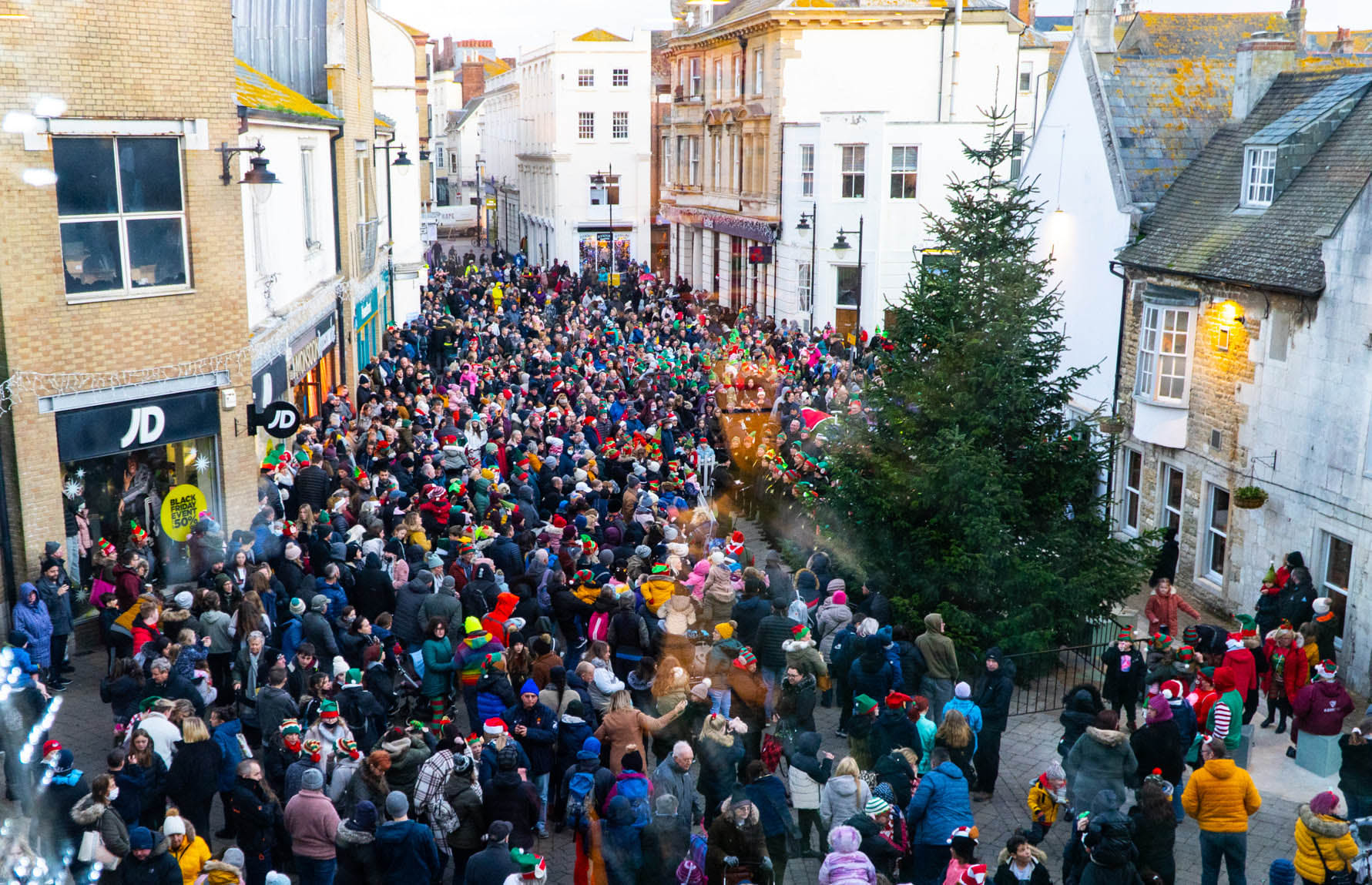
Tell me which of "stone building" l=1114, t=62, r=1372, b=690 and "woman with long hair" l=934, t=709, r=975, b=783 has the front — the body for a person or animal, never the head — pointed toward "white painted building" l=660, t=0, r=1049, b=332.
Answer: the woman with long hair

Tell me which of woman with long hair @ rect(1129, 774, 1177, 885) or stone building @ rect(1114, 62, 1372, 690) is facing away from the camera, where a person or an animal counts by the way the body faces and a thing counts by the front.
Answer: the woman with long hair

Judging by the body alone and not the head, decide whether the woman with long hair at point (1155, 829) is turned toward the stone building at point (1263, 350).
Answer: yes

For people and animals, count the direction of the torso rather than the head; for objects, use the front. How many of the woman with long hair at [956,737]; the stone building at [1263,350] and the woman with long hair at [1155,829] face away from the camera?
2

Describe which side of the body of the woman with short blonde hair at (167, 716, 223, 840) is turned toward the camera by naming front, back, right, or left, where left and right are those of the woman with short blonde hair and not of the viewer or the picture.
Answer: back

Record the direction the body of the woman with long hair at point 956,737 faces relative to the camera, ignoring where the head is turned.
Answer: away from the camera

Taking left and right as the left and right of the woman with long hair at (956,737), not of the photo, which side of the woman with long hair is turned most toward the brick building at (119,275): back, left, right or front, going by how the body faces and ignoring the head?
left

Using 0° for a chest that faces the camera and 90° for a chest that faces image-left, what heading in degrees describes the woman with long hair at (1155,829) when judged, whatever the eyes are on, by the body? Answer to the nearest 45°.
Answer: approximately 180°

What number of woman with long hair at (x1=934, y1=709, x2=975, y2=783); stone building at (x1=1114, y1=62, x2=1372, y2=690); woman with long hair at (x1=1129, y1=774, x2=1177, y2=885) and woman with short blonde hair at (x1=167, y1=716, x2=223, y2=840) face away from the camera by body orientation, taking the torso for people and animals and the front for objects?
3

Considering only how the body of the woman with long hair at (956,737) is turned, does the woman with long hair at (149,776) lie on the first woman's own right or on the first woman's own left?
on the first woman's own left

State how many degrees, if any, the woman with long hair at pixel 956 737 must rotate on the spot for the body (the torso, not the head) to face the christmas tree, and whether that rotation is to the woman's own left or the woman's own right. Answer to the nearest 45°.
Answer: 0° — they already face it

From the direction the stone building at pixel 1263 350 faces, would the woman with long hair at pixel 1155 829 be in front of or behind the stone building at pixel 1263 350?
in front

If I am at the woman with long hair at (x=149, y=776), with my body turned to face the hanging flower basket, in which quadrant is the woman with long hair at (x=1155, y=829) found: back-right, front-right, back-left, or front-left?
front-right

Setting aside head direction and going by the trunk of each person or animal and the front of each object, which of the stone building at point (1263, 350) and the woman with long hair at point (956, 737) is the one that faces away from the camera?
the woman with long hair

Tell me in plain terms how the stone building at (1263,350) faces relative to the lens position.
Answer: facing the viewer and to the left of the viewer

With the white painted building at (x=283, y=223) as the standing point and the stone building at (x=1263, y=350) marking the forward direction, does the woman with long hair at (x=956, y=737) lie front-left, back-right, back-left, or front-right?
front-right

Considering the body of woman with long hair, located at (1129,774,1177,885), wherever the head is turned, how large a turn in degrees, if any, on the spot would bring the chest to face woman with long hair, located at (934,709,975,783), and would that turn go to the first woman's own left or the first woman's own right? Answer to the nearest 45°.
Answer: approximately 45° to the first woman's own left
